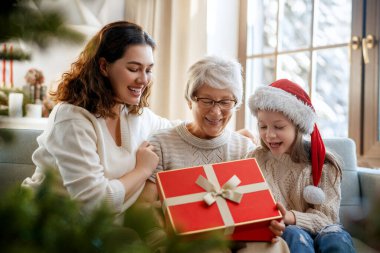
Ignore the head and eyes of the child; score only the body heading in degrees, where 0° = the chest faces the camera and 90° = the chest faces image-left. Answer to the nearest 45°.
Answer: approximately 45°

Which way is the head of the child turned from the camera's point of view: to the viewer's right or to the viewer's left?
to the viewer's left

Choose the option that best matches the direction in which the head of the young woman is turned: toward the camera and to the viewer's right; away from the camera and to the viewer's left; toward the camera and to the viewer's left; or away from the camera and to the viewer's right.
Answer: toward the camera and to the viewer's right
